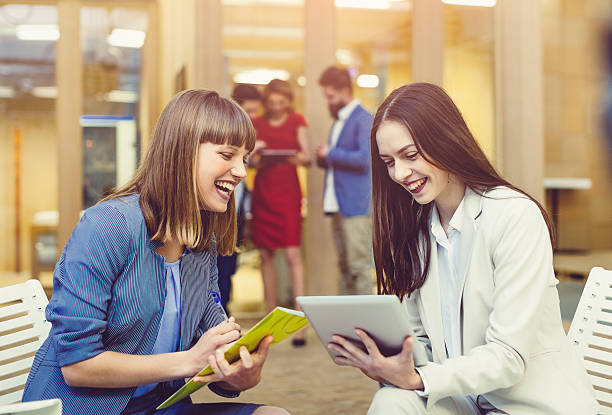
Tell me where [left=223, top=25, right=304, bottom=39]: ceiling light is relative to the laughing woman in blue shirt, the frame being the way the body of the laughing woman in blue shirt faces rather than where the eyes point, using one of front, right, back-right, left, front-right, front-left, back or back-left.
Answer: back-left

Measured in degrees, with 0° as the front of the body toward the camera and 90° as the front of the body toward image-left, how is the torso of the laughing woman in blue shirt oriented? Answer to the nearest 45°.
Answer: approximately 315°

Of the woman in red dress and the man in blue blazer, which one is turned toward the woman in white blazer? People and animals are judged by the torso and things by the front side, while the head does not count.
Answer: the woman in red dress

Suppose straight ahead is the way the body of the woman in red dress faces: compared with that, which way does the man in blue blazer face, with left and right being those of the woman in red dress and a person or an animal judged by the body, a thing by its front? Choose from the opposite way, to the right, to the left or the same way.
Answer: to the right

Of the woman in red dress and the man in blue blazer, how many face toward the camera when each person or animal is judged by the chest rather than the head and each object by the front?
1

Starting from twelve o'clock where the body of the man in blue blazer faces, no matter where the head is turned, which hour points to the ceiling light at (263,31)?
The ceiling light is roughly at 2 o'clock from the man in blue blazer.

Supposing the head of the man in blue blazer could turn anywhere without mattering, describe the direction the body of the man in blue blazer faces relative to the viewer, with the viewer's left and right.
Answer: facing to the left of the viewer
